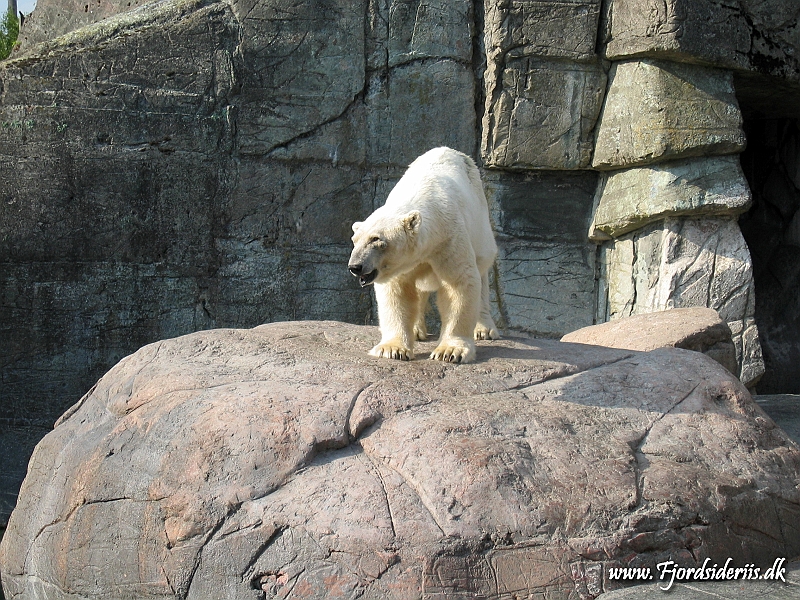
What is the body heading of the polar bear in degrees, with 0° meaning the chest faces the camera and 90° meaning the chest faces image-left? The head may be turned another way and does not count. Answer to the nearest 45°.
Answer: approximately 45°

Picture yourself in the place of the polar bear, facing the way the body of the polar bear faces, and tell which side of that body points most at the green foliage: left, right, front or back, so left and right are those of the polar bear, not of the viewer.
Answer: right
